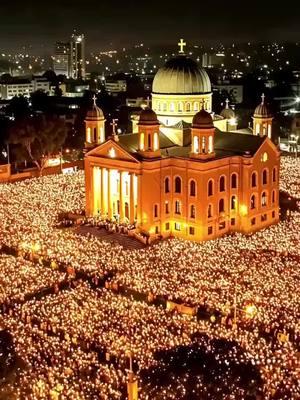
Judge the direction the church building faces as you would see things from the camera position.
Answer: facing the viewer and to the left of the viewer

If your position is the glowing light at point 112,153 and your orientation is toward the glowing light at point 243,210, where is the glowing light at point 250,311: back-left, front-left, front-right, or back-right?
front-right

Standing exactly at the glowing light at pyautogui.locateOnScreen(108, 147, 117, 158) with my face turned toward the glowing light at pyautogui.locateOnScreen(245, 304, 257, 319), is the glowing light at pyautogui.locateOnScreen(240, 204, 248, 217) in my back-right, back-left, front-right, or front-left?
front-left

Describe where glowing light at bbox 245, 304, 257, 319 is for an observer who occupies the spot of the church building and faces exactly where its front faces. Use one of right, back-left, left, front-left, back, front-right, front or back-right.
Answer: front-left
